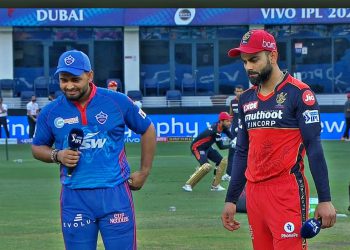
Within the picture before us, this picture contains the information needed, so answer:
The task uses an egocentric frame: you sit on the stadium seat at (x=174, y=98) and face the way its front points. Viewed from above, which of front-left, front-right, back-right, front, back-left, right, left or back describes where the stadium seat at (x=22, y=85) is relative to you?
right

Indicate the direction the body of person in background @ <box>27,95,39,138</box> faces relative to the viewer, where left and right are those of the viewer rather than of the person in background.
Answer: facing the viewer

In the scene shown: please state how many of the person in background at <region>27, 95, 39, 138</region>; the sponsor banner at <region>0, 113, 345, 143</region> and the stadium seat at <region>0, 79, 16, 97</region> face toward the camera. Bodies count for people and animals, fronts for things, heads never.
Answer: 3

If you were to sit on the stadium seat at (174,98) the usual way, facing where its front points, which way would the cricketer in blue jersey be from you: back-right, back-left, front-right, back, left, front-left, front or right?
front

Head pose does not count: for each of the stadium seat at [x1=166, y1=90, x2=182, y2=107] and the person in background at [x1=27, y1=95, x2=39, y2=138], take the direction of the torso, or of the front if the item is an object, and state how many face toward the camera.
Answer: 2

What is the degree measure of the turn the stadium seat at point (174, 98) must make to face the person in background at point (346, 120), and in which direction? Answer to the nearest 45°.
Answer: approximately 45° to its left

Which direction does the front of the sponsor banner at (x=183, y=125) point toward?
toward the camera

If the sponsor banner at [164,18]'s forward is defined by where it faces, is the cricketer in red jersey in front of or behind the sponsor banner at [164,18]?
in front

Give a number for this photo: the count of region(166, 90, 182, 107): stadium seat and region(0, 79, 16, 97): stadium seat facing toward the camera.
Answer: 2

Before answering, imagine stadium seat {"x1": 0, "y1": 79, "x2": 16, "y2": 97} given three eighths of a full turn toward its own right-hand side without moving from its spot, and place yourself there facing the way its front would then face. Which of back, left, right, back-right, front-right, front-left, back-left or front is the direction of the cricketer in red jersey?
back-left

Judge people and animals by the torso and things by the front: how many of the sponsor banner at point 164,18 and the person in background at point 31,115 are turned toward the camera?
2

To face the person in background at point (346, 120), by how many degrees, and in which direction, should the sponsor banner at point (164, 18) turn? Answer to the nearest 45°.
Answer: approximately 45° to its left

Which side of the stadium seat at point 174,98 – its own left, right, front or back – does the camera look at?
front

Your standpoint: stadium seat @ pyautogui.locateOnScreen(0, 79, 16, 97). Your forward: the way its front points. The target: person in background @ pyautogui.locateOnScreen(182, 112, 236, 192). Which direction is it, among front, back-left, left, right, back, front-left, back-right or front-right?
front
